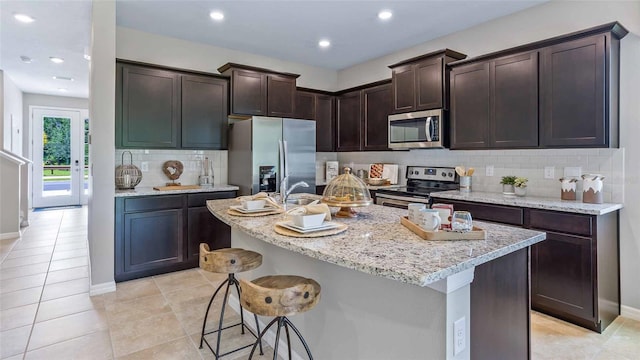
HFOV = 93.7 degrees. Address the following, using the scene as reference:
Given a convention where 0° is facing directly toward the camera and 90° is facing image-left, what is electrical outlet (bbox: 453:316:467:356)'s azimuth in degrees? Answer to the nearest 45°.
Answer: approximately 315°

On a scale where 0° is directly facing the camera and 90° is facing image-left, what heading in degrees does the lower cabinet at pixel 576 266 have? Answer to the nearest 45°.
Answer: approximately 45°

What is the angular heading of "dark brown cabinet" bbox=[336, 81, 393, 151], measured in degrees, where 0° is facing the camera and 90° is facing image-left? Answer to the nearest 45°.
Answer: approximately 45°
